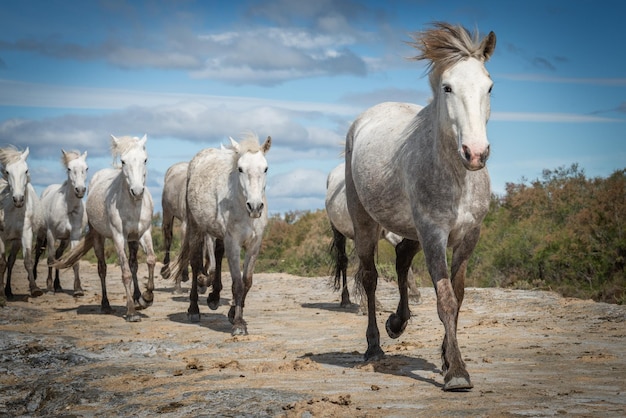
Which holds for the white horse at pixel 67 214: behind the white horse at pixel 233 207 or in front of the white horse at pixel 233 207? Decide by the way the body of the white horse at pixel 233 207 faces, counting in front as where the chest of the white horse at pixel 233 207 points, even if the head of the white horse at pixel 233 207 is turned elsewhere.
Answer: behind

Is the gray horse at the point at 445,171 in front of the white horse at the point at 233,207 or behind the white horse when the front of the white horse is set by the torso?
in front

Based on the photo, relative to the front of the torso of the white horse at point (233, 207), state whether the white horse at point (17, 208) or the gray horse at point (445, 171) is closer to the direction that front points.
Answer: the gray horse

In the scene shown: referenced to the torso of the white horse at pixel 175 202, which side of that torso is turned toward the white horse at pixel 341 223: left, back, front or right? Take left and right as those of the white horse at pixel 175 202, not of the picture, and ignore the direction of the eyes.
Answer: front

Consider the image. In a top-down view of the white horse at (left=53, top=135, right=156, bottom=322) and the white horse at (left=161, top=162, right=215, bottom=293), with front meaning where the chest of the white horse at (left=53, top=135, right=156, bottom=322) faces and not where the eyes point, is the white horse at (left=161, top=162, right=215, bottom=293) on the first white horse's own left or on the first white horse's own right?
on the first white horse's own left

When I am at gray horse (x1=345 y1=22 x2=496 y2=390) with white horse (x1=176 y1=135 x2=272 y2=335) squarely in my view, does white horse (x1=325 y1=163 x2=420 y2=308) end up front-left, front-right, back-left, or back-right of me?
front-right

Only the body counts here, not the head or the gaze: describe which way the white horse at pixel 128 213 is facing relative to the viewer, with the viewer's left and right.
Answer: facing the viewer and to the right of the viewer

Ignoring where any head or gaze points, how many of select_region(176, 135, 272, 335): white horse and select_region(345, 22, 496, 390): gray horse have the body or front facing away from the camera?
0

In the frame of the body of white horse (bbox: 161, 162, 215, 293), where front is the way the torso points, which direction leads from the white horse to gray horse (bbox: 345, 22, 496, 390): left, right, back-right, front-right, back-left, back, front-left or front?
front-right

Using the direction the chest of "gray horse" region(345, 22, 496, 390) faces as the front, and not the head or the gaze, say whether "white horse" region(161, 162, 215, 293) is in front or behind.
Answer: behind

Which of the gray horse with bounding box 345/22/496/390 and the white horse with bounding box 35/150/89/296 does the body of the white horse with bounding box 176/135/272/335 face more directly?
the gray horse

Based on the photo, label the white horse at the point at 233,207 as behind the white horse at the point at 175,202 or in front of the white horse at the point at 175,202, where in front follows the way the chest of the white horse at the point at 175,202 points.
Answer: in front

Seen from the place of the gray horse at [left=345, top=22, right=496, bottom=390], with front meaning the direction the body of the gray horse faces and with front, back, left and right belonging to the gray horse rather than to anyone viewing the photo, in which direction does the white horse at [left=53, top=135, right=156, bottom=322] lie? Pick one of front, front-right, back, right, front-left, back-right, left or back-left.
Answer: back
